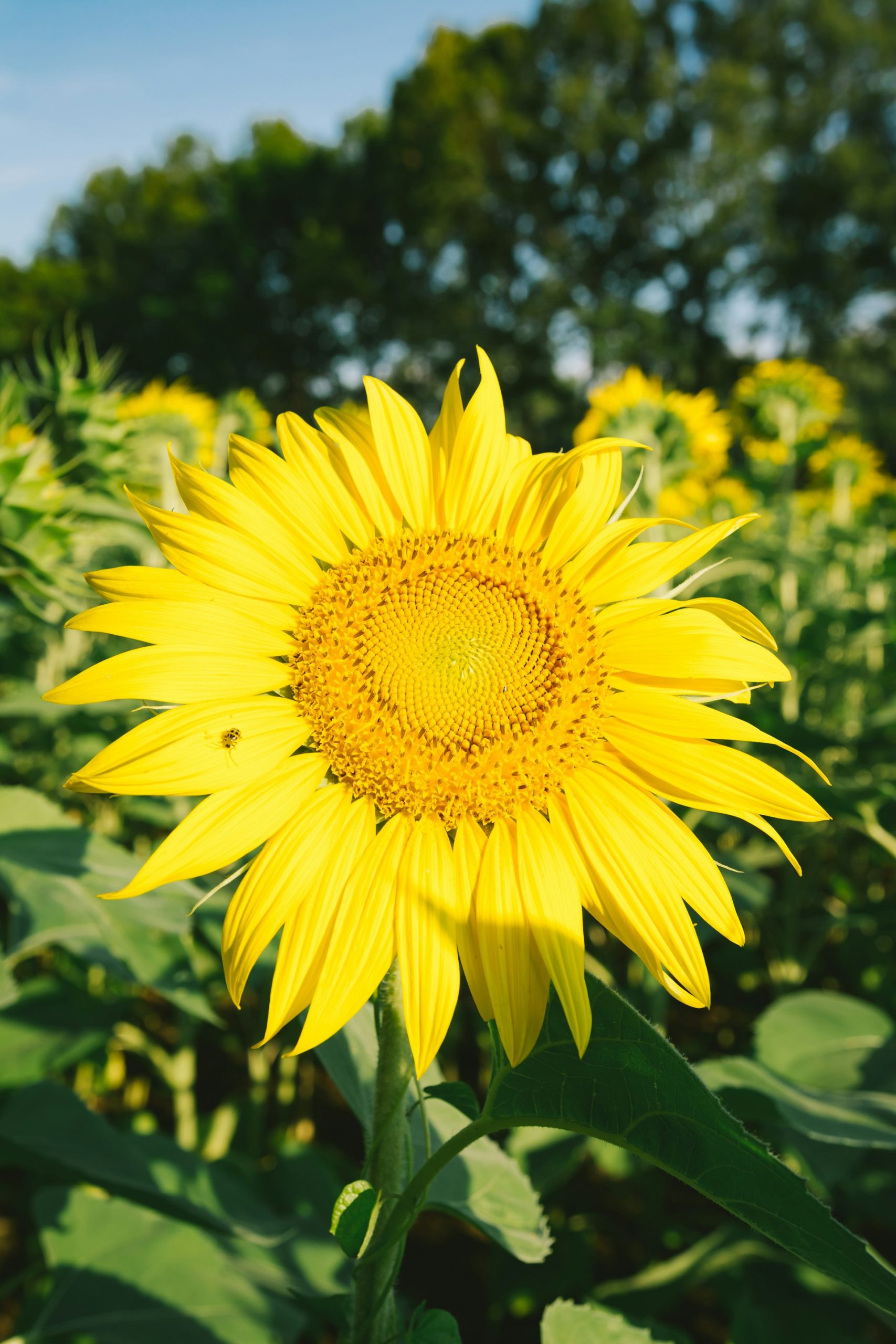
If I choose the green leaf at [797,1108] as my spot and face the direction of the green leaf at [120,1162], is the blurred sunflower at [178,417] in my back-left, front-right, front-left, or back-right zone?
front-right

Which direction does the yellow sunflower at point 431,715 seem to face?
toward the camera
